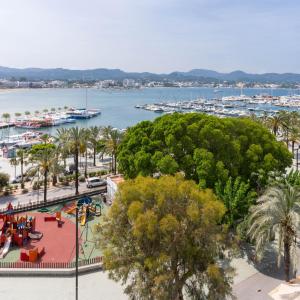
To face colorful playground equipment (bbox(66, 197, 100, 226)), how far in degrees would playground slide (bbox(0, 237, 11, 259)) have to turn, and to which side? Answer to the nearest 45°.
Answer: approximately 180°

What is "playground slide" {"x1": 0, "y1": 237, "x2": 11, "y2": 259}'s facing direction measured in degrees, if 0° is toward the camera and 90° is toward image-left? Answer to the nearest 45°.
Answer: approximately 45°

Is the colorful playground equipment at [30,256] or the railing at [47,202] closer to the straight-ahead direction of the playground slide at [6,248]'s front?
the colorful playground equipment

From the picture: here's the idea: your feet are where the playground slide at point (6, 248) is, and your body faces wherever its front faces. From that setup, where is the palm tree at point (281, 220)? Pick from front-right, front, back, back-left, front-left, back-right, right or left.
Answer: left

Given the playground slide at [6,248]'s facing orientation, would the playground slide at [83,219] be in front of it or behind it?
behind

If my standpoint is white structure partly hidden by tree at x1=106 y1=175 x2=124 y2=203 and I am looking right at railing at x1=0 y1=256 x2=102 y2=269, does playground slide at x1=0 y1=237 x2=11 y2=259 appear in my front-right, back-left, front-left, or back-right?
front-right

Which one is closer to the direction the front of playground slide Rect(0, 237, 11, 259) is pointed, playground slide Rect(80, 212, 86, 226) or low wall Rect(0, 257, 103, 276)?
the low wall

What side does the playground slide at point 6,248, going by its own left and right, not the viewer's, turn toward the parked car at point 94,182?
back

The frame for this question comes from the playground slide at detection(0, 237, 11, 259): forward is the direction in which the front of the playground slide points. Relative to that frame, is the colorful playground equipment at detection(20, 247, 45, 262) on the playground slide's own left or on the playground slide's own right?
on the playground slide's own left

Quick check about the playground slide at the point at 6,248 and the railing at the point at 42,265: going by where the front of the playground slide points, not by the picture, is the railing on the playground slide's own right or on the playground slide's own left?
on the playground slide's own left

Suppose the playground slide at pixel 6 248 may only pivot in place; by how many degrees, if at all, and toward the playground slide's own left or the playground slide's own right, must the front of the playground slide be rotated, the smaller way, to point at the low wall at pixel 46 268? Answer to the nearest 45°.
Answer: approximately 90° to the playground slide's own left
